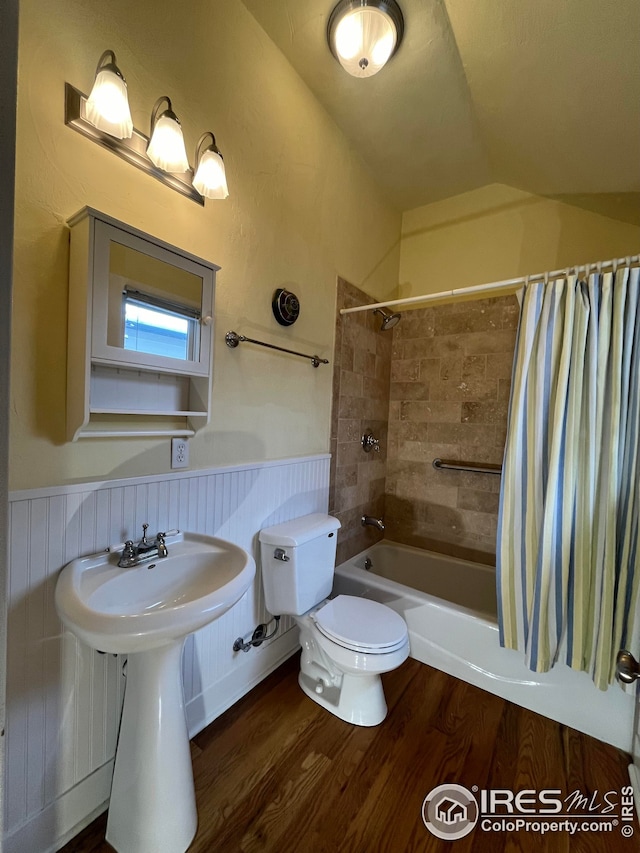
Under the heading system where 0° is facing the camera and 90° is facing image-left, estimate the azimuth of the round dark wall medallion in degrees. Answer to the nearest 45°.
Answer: approximately 315°

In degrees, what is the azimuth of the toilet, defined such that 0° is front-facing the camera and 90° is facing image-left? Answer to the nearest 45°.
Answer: approximately 315°

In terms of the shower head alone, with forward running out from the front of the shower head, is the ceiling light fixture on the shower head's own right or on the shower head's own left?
on the shower head's own right
